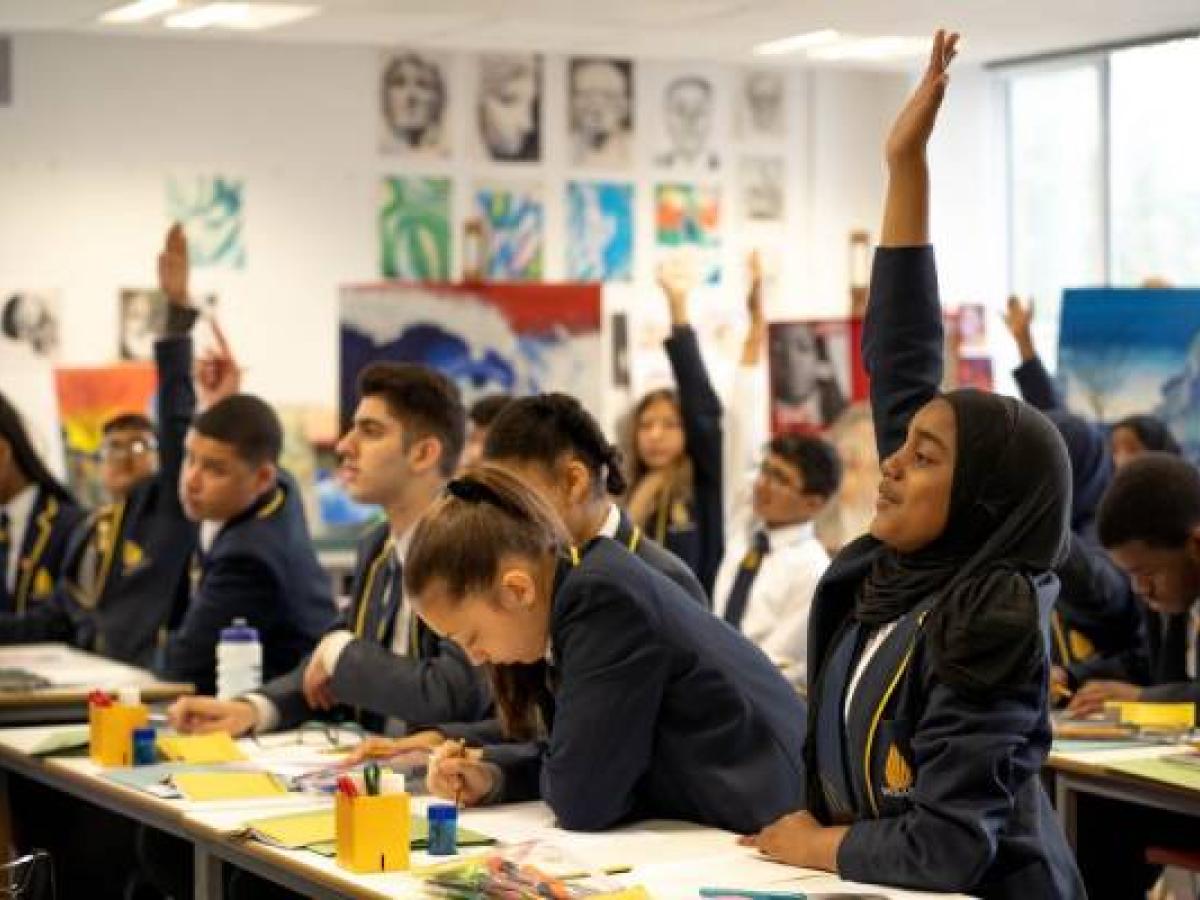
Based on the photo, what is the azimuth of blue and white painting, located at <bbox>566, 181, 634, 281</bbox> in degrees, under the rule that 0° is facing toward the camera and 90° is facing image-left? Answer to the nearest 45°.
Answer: approximately 0°

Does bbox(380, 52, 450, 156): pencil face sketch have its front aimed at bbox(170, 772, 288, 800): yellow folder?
yes

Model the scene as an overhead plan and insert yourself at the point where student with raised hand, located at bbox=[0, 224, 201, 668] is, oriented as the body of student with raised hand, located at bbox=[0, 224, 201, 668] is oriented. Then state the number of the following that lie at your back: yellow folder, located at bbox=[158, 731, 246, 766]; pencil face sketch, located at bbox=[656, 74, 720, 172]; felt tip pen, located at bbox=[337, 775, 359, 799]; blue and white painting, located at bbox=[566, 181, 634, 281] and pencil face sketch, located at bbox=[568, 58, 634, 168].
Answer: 3

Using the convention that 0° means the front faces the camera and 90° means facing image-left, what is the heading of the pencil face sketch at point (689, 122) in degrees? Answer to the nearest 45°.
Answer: approximately 0°

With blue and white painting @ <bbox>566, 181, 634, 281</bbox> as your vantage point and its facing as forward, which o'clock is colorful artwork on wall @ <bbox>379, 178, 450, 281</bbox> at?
The colorful artwork on wall is roughly at 2 o'clock from the blue and white painting.

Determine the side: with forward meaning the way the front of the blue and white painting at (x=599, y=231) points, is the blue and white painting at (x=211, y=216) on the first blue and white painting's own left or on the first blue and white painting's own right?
on the first blue and white painting's own right

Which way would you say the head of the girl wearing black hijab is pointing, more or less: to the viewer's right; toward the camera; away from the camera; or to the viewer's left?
to the viewer's left
